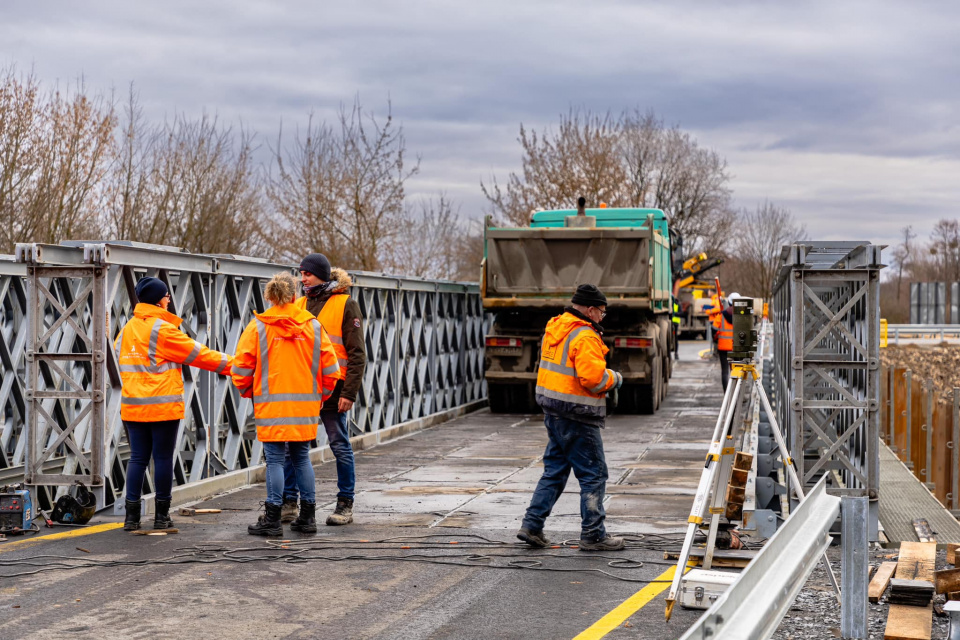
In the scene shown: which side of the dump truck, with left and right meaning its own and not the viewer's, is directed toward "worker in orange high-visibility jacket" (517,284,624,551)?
back

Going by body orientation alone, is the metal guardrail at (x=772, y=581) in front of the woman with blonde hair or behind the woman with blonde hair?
behind

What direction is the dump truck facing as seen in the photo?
away from the camera

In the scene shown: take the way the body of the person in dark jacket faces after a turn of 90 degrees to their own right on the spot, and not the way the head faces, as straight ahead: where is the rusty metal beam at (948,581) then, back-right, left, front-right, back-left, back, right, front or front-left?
back

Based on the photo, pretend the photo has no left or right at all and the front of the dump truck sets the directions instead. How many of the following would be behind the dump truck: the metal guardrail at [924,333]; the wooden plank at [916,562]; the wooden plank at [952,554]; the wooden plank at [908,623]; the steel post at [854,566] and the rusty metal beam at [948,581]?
5

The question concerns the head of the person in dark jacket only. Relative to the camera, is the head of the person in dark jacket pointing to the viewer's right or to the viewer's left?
to the viewer's left

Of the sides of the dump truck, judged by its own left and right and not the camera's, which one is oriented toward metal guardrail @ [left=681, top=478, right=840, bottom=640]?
back

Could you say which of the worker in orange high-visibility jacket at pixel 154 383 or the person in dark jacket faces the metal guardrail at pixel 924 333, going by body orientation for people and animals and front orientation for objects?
the worker in orange high-visibility jacket

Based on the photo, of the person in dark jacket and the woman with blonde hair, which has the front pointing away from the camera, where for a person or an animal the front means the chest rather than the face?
the woman with blonde hair

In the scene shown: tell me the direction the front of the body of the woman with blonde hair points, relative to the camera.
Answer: away from the camera

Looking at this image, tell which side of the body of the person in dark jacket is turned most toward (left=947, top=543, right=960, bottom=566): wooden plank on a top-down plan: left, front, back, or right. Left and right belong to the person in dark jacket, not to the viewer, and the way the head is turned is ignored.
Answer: left

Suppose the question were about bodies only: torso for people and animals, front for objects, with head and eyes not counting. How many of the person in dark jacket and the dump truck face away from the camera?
1

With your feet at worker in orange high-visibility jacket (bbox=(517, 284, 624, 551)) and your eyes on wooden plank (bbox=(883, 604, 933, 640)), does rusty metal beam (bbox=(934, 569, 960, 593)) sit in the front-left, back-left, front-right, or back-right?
front-left

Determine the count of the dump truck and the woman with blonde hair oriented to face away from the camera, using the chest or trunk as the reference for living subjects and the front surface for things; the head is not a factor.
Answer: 2

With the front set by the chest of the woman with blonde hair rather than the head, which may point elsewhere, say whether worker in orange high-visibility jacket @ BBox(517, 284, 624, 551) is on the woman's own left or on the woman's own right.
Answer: on the woman's own right

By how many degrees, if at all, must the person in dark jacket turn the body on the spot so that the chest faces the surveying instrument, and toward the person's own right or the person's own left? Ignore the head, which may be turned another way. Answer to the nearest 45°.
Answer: approximately 90° to the person's own left

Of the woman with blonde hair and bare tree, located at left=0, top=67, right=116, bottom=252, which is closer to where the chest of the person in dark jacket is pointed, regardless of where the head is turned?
the woman with blonde hair

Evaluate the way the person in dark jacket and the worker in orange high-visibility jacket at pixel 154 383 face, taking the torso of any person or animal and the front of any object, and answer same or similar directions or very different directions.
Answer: very different directions
